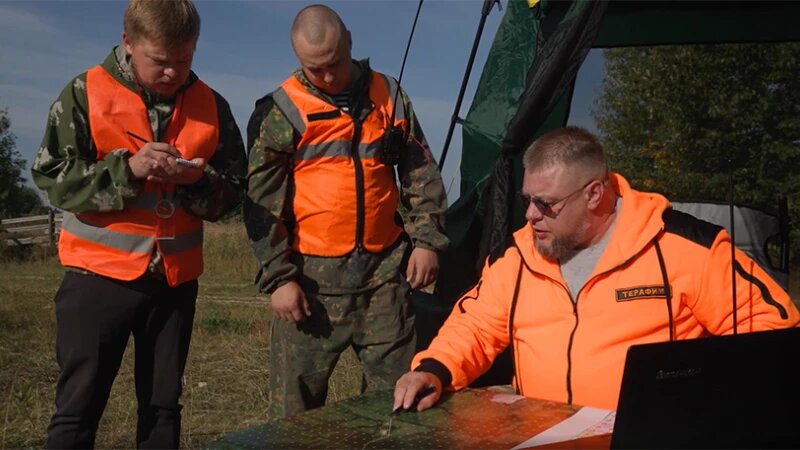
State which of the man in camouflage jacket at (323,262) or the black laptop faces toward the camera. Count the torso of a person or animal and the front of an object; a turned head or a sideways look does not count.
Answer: the man in camouflage jacket

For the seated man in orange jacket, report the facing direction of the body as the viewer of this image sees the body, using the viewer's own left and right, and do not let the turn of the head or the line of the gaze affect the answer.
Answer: facing the viewer and to the left of the viewer

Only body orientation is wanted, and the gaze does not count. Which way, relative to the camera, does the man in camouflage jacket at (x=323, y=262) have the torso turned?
toward the camera

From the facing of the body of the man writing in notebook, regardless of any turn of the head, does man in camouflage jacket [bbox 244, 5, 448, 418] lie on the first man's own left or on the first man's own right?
on the first man's own left

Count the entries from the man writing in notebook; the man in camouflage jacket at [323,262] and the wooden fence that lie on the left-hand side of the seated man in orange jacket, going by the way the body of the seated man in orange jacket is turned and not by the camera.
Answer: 0

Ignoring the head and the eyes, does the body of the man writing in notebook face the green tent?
no

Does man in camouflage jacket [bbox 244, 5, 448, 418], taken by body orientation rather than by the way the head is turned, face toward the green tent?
no

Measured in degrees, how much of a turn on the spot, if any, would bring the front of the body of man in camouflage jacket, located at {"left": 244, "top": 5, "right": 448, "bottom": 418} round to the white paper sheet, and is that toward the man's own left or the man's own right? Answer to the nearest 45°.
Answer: approximately 45° to the man's own left

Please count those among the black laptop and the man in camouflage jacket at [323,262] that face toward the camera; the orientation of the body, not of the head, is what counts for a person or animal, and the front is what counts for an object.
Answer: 1

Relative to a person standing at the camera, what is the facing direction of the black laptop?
facing away from the viewer and to the left of the viewer

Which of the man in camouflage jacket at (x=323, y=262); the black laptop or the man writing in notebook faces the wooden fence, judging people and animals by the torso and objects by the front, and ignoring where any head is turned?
the black laptop

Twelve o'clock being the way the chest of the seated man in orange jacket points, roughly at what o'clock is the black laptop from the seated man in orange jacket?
The black laptop is roughly at 10 o'clock from the seated man in orange jacket.

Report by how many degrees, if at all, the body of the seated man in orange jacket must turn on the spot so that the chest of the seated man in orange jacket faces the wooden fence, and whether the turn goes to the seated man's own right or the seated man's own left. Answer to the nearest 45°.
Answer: approximately 90° to the seated man's own right

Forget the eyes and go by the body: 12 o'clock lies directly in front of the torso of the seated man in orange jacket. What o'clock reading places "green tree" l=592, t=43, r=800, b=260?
The green tree is roughly at 5 o'clock from the seated man in orange jacket.

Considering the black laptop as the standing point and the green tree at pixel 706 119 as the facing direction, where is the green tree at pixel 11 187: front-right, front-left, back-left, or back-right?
front-left

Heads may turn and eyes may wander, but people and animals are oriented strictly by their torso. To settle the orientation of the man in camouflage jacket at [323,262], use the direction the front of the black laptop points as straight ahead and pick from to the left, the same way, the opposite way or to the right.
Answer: the opposite way

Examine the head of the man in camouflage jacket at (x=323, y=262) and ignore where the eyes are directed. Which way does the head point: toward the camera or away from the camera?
toward the camera
